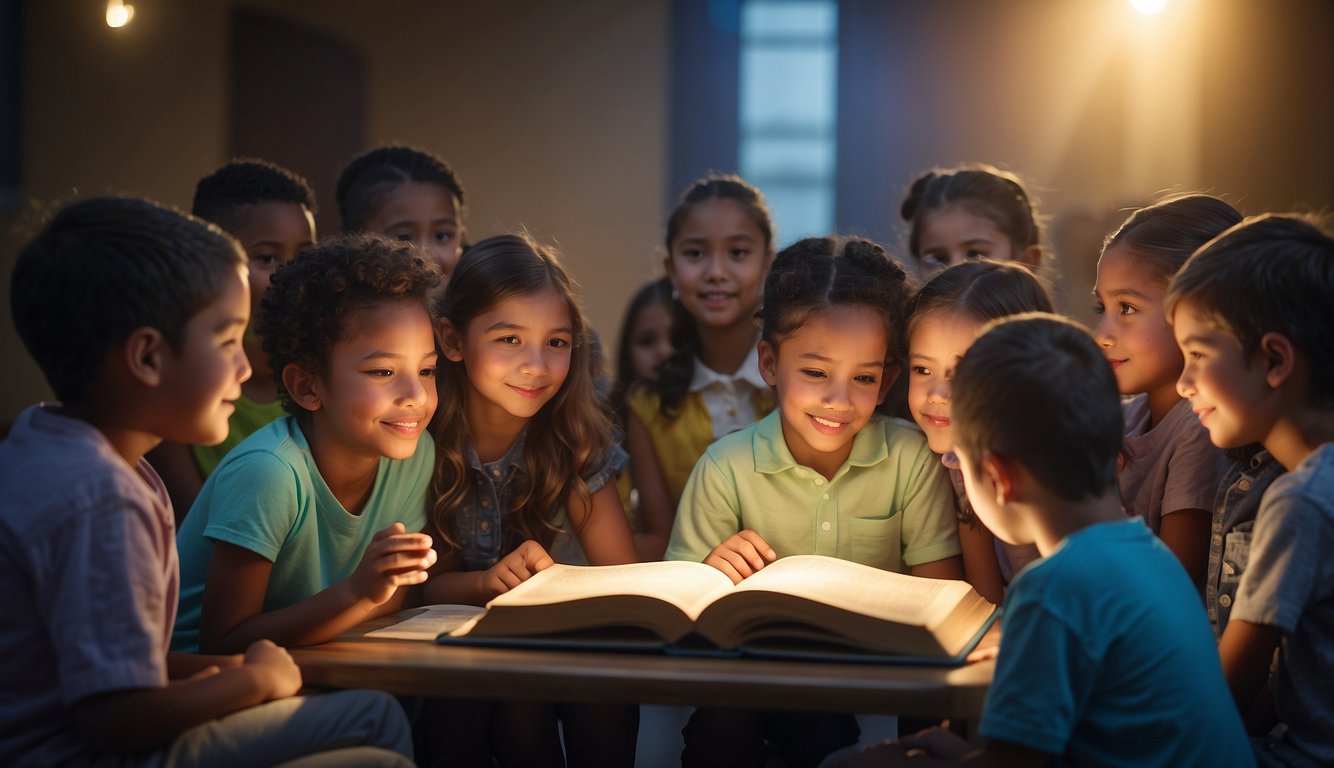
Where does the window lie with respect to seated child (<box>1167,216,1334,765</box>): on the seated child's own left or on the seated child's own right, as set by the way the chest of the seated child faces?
on the seated child's own right

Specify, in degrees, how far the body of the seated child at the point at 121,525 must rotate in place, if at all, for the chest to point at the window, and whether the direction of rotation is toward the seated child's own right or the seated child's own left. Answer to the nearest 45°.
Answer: approximately 45° to the seated child's own left

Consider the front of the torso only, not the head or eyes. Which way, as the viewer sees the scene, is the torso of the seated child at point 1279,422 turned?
to the viewer's left

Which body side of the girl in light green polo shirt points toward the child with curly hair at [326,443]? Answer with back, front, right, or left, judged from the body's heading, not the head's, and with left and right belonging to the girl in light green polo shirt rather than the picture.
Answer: right

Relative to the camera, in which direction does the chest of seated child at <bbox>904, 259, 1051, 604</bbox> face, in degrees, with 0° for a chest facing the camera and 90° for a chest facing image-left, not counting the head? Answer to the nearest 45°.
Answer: approximately 45°
